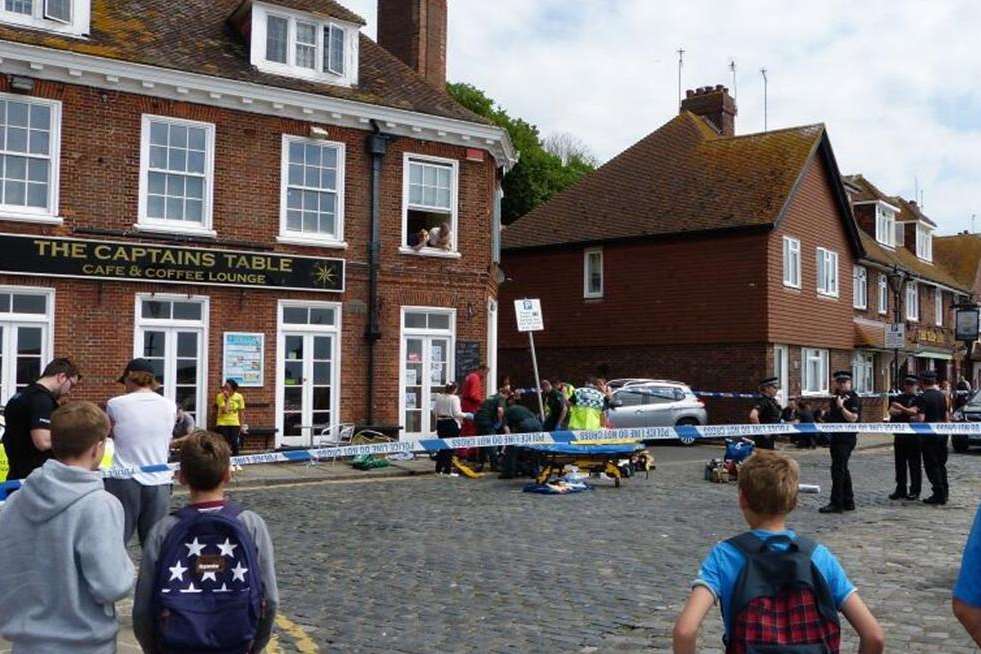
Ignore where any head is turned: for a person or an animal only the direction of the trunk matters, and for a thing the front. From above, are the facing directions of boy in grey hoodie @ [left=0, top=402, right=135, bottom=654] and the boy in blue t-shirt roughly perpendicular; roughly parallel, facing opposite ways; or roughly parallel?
roughly parallel

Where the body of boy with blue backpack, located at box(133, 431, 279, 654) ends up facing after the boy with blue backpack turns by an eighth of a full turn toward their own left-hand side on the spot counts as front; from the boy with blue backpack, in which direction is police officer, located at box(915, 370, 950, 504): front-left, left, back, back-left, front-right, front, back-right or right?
right

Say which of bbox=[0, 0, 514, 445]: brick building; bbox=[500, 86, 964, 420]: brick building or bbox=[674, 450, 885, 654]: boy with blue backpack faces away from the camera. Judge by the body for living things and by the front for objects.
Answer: the boy with blue backpack

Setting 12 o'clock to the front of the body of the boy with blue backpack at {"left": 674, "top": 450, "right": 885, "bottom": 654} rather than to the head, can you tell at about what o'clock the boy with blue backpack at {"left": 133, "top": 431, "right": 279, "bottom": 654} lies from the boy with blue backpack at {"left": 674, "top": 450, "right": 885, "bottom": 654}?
the boy with blue backpack at {"left": 133, "top": 431, "right": 279, "bottom": 654} is roughly at 9 o'clock from the boy with blue backpack at {"left": 674, "top": 450, "right": 885, "bottom": 654}.

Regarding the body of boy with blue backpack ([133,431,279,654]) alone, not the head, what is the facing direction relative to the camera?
away from the camera

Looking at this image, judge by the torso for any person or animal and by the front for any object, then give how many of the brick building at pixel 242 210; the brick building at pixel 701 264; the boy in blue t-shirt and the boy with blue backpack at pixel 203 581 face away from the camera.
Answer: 2

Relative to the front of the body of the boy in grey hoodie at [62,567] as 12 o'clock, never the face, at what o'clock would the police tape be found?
The police tape is roughly at 12 o'clock from the boy in grey hoodie.

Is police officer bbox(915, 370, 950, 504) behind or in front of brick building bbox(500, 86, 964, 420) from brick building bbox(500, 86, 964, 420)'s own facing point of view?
in front

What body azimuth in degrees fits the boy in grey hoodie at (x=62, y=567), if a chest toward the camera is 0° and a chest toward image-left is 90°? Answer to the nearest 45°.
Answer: approximately 225°

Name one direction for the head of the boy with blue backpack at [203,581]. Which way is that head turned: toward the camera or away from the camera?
away from the camera

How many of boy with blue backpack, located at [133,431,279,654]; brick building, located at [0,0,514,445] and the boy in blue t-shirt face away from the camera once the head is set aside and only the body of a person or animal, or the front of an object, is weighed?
2

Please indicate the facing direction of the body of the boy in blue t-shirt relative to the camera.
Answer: away from the camera

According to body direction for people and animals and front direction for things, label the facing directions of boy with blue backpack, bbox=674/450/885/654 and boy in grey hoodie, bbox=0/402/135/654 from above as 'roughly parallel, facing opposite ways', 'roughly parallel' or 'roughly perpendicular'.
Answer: roughly parallel

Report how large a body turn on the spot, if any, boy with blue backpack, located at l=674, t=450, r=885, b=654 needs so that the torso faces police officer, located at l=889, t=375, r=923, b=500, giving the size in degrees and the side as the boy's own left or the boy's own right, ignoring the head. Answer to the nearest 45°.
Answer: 0° — they already face them

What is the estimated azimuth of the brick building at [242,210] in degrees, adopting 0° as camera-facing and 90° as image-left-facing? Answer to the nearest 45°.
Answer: approximately 315°

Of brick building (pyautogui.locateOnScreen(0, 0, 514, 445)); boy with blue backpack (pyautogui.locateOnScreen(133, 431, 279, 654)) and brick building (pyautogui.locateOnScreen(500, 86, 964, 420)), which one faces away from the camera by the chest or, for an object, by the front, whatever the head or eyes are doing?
the boy with blue backpack

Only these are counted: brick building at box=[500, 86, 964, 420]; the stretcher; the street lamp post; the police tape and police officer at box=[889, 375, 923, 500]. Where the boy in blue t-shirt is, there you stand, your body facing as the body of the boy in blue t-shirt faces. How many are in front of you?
5

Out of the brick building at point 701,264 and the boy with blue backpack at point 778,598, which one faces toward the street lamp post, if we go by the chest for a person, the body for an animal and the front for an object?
the boy with blue backpack

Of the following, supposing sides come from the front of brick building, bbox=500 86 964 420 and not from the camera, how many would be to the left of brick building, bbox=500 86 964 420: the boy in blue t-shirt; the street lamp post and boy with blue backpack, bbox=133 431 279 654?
1

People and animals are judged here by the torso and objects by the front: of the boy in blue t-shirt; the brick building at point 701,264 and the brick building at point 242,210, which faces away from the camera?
the boy in blue t-shirt
